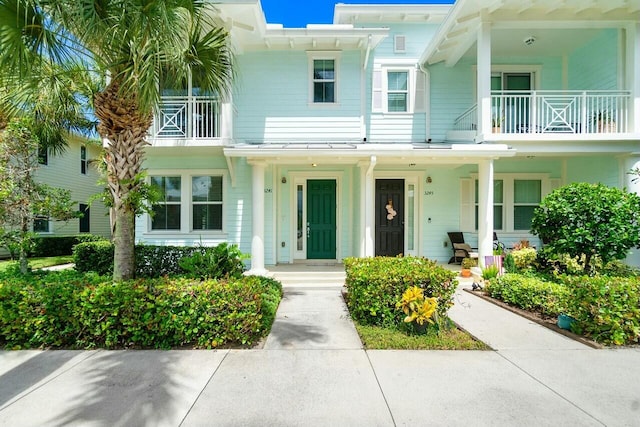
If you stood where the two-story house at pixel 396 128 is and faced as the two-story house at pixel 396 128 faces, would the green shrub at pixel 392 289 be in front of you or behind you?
in front

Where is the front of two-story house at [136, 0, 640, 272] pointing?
toward the camera

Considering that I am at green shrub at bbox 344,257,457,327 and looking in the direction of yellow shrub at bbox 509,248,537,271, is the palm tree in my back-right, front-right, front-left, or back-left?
back-left

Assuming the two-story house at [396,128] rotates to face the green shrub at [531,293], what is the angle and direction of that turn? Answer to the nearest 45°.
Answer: approximately 45° to its left

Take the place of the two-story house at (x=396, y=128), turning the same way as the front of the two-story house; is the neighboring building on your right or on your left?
on your right

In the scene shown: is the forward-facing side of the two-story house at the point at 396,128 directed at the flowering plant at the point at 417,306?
yes

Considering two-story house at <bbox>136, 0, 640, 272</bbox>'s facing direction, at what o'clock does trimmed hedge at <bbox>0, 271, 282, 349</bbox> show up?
The trimmed hedge is roughly at 1 o'clock from the two-story house.

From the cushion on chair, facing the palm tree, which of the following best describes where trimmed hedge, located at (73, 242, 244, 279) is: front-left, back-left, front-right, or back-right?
front-right

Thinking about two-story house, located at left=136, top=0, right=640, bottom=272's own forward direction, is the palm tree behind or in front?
in front

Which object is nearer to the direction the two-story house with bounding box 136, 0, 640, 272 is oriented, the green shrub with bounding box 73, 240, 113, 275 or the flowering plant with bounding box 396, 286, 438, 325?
the flowering plant

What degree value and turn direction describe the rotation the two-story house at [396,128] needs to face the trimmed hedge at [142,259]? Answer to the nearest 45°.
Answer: approximately 45° to its right

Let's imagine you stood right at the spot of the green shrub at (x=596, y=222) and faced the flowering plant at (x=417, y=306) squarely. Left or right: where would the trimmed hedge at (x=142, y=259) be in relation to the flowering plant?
right

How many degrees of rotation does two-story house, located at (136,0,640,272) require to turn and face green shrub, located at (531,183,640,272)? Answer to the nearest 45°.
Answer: approximately 45° to its left
